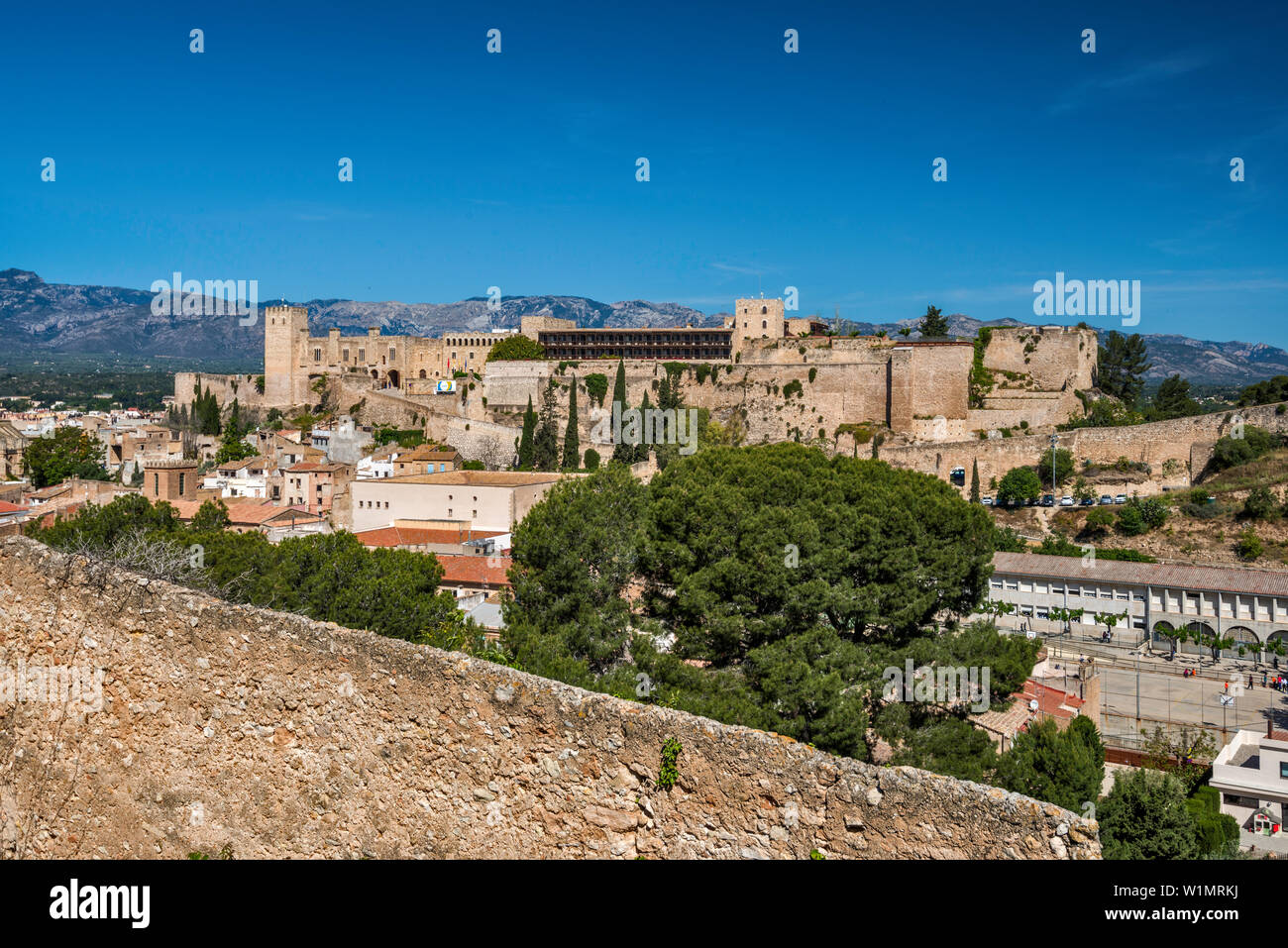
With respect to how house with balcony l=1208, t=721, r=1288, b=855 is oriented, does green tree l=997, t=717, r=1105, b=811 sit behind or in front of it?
in front

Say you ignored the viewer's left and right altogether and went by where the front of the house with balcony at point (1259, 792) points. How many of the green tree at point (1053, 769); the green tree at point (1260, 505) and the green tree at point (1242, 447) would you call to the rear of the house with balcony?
2

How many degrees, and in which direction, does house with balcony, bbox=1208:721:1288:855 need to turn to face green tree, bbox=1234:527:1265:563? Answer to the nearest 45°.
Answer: approximately 180°

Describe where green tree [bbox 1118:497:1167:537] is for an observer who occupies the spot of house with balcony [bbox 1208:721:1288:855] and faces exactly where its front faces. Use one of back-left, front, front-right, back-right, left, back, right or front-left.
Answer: back

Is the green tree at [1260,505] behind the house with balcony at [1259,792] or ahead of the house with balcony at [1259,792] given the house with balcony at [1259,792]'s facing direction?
behind

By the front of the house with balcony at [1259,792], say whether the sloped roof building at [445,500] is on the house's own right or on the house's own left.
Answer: on the house's own right

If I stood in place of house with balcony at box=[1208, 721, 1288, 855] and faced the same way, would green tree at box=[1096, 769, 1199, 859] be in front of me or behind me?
in front

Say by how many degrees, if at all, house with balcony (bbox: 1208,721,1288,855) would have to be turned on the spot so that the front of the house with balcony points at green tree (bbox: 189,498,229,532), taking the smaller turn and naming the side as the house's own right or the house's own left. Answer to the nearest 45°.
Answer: approximately 90° to the house's own right

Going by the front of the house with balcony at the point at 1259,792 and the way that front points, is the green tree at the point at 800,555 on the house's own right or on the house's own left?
on the house's own right

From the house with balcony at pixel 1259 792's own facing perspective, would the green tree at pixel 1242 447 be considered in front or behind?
behind

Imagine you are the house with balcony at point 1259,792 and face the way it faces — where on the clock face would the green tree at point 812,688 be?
The green tree is roughly at 1 o'clock from the house with balcony.

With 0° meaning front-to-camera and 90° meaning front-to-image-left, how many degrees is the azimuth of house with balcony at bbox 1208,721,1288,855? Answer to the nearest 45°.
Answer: approximately 0°
